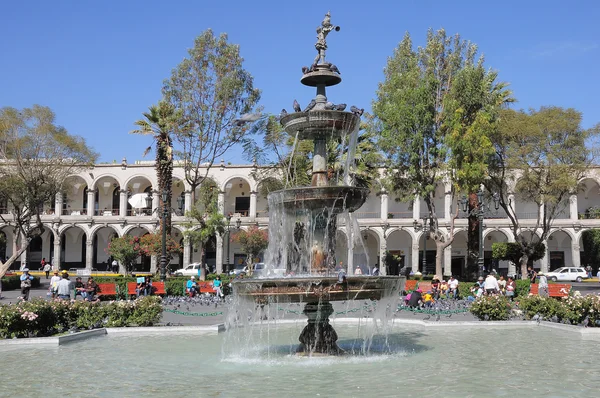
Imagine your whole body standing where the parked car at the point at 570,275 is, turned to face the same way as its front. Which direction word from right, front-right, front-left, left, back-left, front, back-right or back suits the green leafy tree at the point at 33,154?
front-left

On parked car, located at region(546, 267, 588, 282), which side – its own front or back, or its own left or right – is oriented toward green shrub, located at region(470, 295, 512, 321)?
left

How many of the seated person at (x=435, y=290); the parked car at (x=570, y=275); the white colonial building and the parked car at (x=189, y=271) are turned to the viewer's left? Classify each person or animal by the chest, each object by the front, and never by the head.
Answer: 2

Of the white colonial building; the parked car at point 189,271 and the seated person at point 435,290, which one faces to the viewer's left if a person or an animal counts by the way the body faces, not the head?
the parked car

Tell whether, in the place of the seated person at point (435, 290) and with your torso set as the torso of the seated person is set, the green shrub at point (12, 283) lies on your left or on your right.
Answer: on your right

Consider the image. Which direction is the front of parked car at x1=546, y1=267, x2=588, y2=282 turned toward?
to the viewer's left

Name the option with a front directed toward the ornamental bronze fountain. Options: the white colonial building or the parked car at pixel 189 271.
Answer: the white colonial building

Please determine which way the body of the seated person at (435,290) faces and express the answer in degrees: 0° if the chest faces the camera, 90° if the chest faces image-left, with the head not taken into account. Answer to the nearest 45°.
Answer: approximately 0°

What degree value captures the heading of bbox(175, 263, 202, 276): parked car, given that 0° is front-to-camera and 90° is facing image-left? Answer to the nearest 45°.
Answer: approximately 90°

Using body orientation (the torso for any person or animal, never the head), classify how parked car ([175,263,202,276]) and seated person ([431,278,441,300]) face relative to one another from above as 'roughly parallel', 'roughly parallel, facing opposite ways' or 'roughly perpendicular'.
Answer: roughly perpendicular
